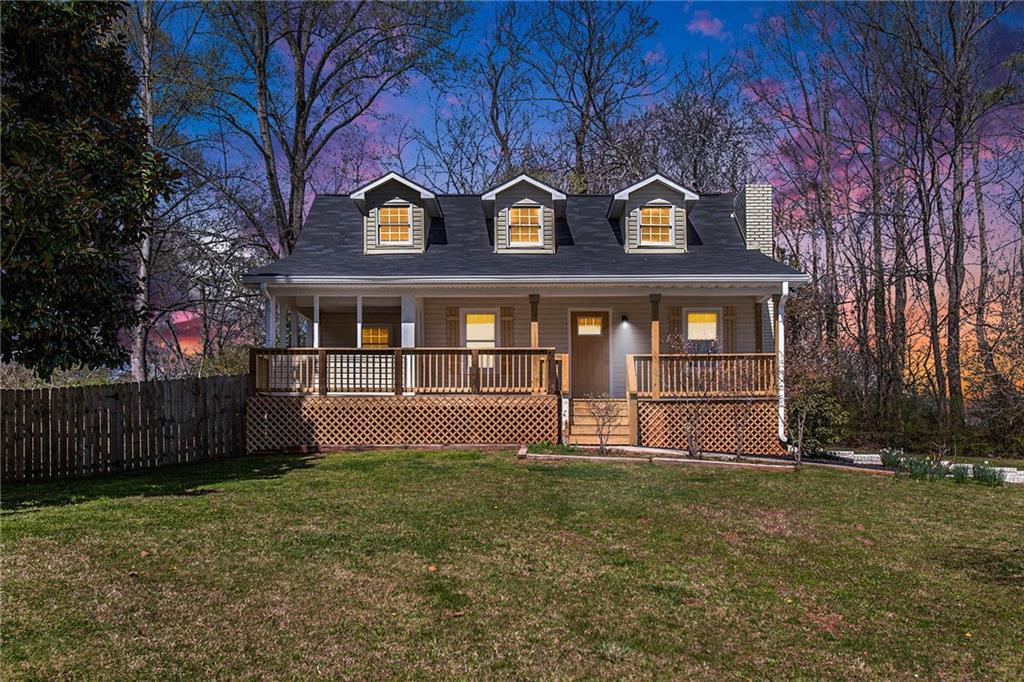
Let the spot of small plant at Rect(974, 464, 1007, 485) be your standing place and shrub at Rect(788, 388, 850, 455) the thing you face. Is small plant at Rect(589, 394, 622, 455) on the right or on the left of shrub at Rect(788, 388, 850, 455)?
left

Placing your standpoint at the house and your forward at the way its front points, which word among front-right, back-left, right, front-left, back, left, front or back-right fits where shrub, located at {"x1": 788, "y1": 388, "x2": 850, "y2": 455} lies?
left

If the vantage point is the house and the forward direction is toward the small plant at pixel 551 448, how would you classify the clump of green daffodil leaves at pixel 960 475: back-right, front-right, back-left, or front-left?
front-left

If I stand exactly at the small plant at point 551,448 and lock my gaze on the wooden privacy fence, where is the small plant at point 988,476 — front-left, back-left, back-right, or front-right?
back-left

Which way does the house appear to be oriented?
toward the camera

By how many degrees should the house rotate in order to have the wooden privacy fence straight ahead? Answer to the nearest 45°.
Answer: approximately 45° to its right

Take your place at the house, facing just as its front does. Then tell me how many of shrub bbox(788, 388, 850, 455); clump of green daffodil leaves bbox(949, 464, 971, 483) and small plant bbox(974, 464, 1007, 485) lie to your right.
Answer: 0

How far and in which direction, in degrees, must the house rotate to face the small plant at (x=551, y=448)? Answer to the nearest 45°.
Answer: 0° — it already faces it

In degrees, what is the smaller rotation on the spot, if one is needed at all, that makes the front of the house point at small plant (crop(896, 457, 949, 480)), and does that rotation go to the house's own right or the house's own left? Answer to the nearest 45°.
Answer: approximately 45° to the house's own left

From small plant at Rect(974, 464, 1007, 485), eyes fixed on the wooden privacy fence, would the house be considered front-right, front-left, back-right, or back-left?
front-right

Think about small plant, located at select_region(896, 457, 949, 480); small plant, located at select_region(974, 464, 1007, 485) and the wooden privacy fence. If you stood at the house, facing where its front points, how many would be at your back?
0

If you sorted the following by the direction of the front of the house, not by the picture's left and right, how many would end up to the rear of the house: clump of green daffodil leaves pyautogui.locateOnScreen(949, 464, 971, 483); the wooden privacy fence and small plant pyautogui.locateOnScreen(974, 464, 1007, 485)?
0

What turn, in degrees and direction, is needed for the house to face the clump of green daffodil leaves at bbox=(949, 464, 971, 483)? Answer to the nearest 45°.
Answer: approximately 45° to its left

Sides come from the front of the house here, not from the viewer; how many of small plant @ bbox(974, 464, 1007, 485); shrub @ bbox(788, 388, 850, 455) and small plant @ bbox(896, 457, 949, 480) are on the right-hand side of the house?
0
